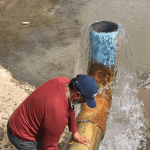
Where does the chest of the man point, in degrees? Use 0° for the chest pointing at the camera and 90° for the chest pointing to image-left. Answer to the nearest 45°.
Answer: approximately 270°

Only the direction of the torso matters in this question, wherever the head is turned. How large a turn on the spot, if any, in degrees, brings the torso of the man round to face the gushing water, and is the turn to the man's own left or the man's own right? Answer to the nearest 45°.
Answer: approximately 45° to the man's own left
